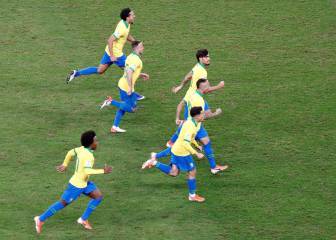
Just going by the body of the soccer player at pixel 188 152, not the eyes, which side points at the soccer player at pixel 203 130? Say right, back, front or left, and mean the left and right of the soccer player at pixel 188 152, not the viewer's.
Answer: left

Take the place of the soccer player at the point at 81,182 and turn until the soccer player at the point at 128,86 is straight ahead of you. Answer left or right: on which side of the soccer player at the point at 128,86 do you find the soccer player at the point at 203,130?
right

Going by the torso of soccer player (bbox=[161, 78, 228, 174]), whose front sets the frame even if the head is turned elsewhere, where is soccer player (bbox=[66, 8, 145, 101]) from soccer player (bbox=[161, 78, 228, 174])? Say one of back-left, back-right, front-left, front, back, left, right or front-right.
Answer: back-left

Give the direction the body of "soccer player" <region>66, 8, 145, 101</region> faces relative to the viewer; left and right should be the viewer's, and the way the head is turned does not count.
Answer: facing to the right of the viewer
